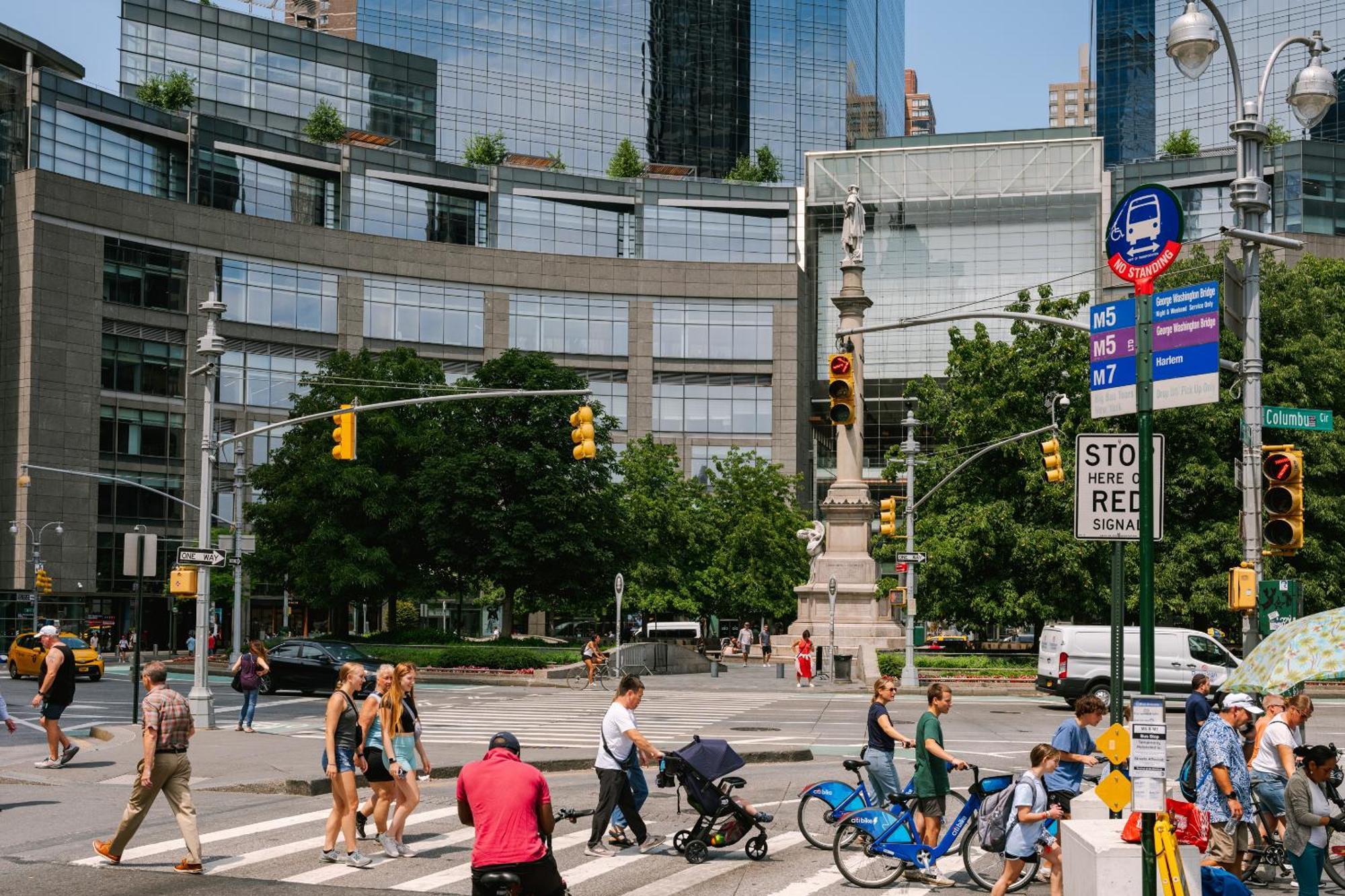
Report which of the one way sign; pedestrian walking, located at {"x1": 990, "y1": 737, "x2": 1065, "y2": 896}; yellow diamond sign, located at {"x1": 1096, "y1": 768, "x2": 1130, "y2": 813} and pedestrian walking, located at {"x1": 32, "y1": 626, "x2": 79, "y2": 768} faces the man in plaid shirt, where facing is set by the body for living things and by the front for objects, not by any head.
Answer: the one way sign

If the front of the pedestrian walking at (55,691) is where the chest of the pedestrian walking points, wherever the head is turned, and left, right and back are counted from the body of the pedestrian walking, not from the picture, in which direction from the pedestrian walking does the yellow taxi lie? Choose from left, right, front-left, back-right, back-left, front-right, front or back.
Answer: right

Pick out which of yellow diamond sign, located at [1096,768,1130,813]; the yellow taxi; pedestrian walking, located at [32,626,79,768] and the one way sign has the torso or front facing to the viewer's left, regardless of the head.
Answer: the pedestrian walking

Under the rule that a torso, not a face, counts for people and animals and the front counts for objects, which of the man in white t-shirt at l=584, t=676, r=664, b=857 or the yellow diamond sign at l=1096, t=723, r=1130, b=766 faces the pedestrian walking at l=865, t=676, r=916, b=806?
the man in white t-shirt

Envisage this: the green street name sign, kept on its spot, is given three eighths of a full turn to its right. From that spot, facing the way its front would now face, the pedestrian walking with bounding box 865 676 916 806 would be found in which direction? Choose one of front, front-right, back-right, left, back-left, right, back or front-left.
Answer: left

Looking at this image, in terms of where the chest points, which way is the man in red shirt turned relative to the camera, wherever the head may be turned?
away from the camera

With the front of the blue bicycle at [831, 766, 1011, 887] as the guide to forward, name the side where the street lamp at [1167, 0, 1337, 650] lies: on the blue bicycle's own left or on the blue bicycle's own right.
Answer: on the blue bicycle's own left

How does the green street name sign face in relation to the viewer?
toward the camera

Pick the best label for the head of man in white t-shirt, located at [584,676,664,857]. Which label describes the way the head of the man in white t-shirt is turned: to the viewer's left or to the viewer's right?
to the viewer's right

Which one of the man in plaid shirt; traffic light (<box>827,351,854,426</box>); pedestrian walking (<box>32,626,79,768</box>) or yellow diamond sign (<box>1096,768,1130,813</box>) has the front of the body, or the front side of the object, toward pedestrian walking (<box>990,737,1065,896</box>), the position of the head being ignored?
the traffic light

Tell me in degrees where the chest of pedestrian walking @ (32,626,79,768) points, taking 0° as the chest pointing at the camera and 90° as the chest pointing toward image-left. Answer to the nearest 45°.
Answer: approximately 90°

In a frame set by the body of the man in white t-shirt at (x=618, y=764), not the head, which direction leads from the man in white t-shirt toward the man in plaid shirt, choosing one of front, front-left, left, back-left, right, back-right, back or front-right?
back
